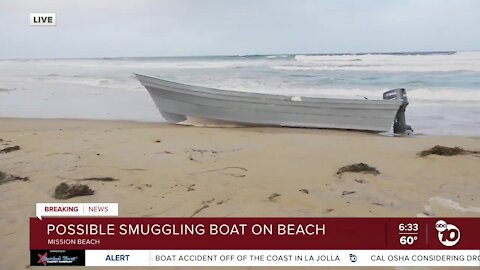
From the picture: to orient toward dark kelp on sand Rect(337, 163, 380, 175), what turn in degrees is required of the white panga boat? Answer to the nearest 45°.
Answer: approximately 90° to its left

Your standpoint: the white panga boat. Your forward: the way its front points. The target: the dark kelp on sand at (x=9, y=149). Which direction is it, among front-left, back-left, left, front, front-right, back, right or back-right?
front-left

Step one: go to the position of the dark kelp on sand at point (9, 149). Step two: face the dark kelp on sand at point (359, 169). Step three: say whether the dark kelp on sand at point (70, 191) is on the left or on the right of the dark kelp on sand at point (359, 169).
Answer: right

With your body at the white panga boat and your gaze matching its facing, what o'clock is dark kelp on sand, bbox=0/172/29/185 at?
The dark kelp on sand is roughly at 10 o'clock from the white panga boat.

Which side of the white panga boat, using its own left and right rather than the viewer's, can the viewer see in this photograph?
left

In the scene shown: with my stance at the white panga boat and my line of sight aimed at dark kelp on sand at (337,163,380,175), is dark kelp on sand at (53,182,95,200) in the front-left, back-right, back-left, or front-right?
front-right

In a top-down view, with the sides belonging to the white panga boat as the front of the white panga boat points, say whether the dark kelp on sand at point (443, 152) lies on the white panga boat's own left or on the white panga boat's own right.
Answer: on the white panga boat's own left
